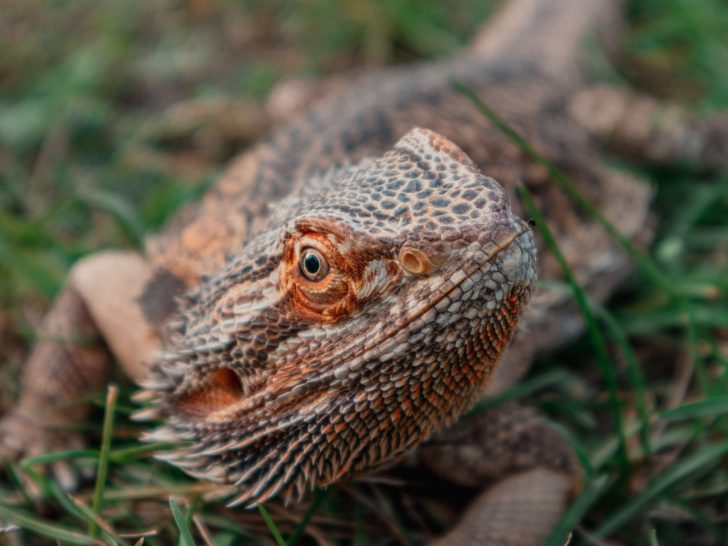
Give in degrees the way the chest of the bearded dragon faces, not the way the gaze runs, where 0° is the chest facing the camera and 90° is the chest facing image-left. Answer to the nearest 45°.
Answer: approximately 45°
